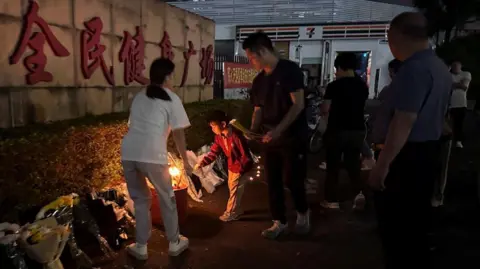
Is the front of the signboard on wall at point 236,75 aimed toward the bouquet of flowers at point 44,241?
yes

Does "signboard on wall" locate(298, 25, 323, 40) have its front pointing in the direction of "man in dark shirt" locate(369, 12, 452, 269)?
yes

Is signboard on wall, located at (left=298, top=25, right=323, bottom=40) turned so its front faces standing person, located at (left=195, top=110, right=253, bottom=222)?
yes

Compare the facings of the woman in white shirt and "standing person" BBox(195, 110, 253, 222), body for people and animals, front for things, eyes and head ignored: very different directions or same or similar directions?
very different directions

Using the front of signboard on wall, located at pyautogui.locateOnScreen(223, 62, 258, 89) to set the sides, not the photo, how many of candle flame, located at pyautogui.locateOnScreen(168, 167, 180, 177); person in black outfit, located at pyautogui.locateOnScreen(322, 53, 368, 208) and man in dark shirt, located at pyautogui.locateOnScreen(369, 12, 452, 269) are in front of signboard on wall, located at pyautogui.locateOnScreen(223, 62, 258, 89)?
3

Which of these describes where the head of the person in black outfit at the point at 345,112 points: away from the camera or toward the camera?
away from the camera

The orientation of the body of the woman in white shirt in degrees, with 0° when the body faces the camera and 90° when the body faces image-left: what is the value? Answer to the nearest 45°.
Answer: approximately 225°

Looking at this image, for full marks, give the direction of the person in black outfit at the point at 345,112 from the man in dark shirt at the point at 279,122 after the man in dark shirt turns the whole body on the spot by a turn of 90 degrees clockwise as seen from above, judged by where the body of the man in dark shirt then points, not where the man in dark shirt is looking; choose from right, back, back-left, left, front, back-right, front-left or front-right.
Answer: right

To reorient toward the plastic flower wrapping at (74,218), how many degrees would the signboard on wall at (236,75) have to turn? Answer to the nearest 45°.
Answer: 0° — it already faces it

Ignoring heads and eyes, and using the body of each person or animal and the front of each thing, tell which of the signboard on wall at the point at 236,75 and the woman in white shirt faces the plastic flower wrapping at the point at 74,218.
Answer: the signboard on wall

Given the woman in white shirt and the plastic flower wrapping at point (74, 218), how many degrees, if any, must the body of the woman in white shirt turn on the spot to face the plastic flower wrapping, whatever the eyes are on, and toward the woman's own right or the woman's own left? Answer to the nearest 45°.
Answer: approximately 135° to the woman's own left

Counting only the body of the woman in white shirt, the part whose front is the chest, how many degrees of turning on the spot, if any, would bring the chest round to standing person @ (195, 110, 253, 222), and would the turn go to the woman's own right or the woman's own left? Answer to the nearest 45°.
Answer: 0° — they already face them

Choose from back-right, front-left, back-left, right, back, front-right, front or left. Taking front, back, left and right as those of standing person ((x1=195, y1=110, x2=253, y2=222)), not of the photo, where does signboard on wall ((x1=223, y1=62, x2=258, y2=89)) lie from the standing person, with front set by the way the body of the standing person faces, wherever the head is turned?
back-right
